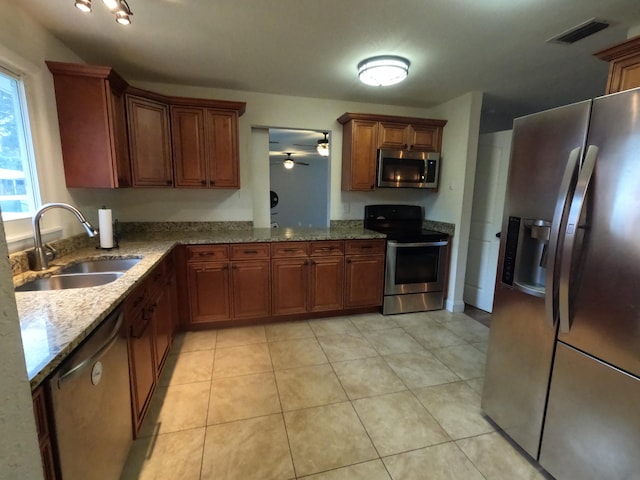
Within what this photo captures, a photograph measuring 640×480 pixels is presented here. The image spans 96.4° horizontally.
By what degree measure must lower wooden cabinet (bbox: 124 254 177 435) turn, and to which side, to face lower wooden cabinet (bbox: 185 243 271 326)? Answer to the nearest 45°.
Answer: approximately 45° to its left

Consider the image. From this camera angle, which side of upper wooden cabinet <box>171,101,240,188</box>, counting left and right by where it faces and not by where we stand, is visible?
front

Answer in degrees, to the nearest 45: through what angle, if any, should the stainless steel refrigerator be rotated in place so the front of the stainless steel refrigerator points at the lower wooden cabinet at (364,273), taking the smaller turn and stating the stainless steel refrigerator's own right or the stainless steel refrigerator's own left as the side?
approximately 90° to the stainless steel refrigerator's own right

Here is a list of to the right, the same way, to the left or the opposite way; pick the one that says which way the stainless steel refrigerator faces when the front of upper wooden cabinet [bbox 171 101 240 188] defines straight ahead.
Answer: to the right

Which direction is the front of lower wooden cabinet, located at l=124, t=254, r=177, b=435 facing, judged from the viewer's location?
facing to the right of the viewer

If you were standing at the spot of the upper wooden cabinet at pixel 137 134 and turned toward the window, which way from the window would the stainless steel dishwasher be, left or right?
left

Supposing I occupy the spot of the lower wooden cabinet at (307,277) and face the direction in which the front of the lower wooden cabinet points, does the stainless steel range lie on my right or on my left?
on my left

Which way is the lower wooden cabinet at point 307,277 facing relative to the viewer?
toward the camera

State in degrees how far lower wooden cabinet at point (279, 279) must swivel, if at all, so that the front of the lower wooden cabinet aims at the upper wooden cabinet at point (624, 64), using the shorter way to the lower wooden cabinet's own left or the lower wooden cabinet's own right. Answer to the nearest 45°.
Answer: approximately 45° to the lower wooden cabinet's own left

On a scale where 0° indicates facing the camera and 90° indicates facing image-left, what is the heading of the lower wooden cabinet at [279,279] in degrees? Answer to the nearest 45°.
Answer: approximately 0°

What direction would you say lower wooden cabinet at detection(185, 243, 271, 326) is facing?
toward the camera

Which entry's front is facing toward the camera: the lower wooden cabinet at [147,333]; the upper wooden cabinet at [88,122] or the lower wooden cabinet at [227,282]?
the lower wooden cabinet at [227,282]

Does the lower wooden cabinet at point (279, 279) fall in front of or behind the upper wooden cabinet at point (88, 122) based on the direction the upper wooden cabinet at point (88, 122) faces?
in front

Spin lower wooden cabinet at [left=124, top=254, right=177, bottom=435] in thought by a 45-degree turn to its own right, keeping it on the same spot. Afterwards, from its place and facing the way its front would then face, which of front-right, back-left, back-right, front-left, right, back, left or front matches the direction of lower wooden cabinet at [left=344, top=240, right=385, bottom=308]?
front-left

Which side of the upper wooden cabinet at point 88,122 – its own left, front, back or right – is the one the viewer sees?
right

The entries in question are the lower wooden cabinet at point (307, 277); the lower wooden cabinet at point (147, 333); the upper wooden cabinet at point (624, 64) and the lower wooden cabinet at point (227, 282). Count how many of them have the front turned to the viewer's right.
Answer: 1

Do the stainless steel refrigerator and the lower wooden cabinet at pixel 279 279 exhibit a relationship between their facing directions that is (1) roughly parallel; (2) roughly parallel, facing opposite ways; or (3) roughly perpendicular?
roughly perpendicular
